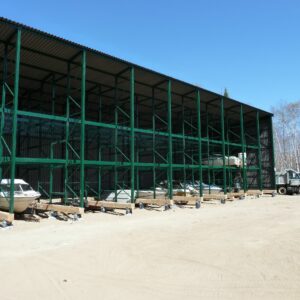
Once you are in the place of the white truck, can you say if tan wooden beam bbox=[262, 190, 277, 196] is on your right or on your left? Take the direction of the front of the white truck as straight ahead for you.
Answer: on your right

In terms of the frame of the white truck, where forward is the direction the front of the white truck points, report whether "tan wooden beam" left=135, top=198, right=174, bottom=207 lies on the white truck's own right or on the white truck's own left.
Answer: on the white truck's own right
